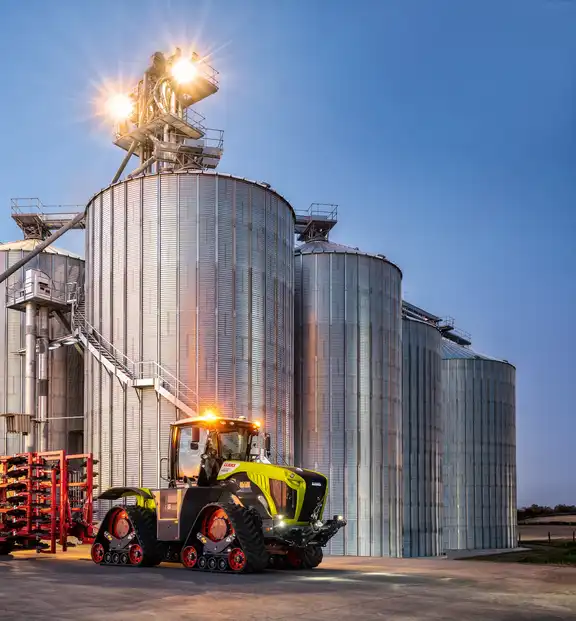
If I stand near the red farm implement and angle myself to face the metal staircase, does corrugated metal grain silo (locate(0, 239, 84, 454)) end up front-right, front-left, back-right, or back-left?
front-left

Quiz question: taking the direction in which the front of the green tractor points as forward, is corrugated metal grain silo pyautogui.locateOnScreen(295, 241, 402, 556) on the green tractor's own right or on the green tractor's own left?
on the green tractor's own left

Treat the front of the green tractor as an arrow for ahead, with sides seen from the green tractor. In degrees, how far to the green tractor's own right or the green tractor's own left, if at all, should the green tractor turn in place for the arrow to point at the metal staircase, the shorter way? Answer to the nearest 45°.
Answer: approximately 135° to the green tractor's own left

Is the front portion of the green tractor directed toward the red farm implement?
no

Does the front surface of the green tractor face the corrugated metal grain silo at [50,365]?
no

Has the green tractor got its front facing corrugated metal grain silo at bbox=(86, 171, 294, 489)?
no
